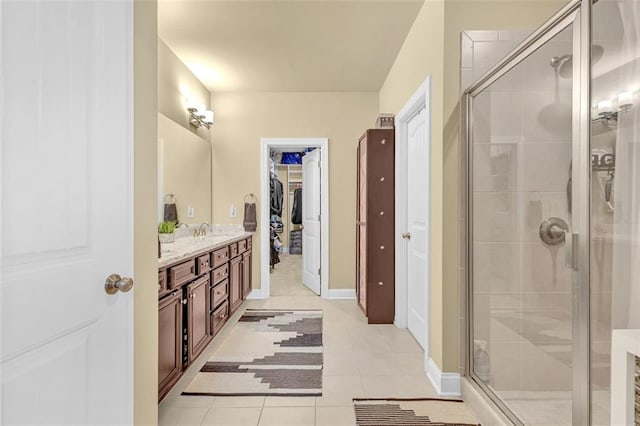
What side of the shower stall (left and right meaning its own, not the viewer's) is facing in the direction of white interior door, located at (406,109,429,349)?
right

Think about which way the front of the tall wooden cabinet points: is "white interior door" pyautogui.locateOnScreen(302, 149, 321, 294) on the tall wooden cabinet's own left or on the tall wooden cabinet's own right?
on the tall wooden cabinet's own right

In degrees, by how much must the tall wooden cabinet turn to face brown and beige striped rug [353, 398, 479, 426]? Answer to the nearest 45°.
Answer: approximately 90° to its left

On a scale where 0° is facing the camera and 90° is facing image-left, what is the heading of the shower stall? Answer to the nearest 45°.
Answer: approximately 45°

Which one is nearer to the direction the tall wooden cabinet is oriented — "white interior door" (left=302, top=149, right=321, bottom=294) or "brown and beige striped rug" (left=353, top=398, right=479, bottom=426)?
the white interior door

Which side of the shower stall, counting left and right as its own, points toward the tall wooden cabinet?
right

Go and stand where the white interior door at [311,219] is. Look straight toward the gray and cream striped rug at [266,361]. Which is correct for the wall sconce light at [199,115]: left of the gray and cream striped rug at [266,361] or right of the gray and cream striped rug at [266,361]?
right

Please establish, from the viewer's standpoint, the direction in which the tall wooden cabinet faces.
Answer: facing to the left of the viewer

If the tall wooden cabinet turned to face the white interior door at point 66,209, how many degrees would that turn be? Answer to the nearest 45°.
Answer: approximately 90° to its left

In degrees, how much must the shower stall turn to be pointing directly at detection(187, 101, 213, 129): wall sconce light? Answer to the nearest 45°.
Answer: approximately 45° to its right
